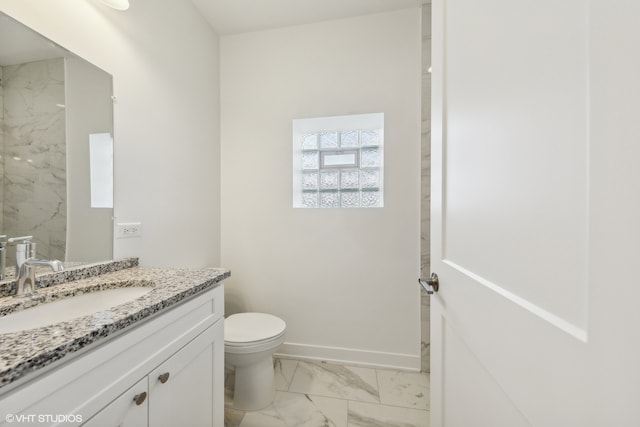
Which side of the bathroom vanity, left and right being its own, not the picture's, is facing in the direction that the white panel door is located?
front

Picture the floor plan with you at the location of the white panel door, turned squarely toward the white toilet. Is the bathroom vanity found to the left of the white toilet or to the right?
left

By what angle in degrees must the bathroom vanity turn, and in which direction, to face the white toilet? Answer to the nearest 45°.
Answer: approximately 90° to its left

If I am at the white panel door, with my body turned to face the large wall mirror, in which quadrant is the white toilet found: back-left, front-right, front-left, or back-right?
front-right

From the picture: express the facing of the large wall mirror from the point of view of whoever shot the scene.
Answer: facing the viewer and to the right of the viewer

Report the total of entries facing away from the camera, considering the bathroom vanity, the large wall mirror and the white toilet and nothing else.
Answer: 0
